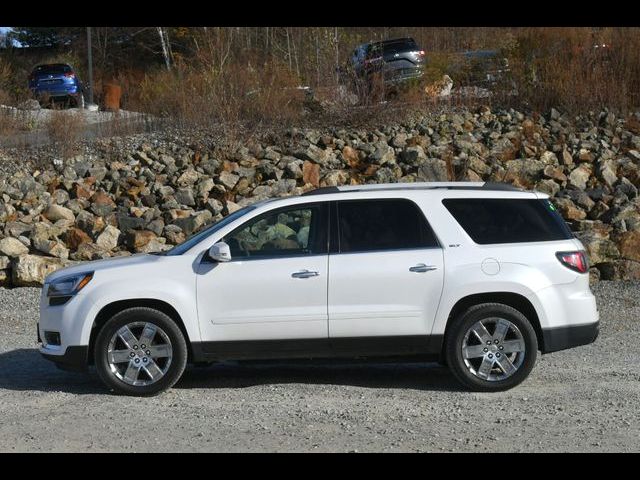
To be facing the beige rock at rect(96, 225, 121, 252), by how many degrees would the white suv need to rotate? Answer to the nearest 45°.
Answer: approximately 45° to its right

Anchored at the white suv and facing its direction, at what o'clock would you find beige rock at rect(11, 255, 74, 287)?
The beige rock is roughly at 2 o'clock from the white suv.

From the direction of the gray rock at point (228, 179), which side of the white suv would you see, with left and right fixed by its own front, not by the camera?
right

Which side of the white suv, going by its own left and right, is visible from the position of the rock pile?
right

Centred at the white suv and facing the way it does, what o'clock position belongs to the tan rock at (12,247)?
The tan rock is roughly at 2 o'clock from the white suv.

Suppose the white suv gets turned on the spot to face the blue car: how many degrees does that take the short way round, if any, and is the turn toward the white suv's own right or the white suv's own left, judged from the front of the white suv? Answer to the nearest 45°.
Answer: approximately 90° to the white suv's own right

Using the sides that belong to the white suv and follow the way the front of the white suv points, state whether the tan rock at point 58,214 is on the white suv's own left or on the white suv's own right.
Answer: on the white suv's own right

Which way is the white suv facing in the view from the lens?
facing to the left of the viewer
